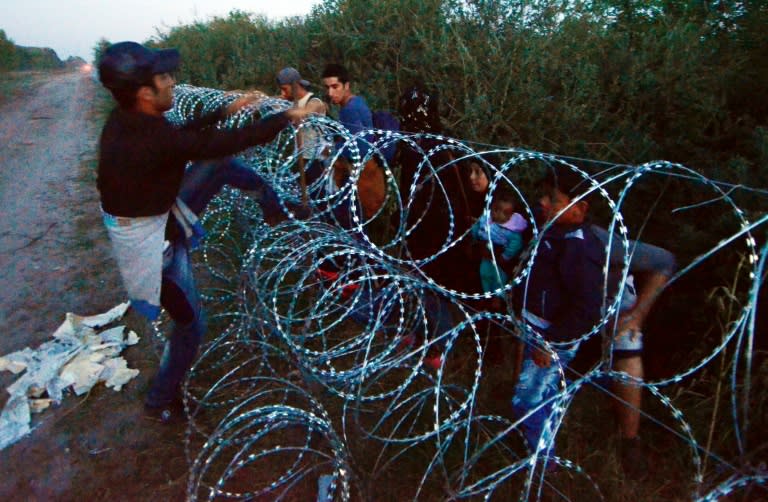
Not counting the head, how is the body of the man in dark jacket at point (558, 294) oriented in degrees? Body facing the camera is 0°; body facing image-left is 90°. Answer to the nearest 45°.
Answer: approximately 90°

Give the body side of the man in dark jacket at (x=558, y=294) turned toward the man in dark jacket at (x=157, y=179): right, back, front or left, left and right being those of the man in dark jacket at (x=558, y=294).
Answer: front

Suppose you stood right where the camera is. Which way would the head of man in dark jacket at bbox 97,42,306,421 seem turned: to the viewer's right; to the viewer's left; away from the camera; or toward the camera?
to the viewer's right

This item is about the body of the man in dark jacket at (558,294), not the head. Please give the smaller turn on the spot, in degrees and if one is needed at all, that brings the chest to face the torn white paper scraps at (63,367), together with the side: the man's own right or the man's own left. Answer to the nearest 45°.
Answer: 0° — they already face it
